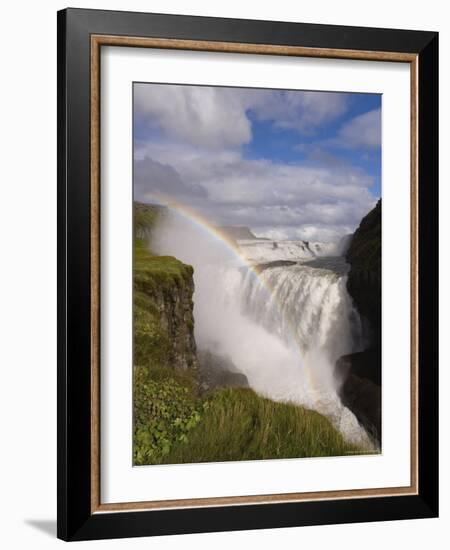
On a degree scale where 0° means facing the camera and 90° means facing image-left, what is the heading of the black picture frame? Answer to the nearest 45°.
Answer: approximately 315°
